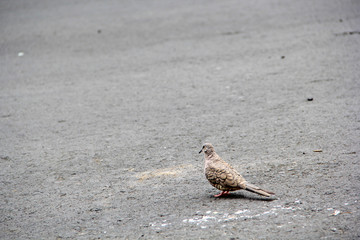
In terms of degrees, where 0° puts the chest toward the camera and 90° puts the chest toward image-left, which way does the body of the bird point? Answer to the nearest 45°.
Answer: approximately 90°
